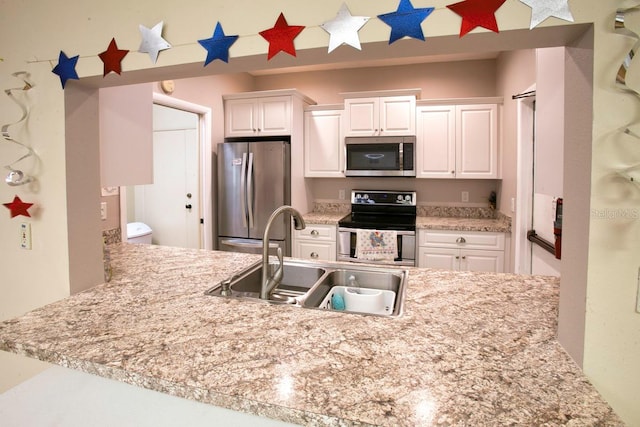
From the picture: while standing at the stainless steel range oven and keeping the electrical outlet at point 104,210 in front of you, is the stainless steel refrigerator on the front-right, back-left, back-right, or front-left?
front-right

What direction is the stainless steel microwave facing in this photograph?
toward the camera

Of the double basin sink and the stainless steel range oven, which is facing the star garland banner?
the stainless steel range oven

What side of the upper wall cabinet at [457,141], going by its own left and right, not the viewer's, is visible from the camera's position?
front

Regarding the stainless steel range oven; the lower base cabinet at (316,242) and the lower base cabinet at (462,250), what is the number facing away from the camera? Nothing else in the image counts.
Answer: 0

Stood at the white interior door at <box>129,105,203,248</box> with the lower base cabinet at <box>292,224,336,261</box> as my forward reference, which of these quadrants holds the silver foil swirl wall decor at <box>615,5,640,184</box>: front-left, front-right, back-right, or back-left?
front-right

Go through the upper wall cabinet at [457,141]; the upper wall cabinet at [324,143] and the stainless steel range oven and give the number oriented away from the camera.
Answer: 0

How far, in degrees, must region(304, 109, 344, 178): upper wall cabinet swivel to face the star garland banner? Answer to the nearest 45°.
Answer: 0° — it already faces it

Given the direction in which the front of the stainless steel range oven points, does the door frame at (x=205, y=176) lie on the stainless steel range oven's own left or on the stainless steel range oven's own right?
on the stainless steel range oven's own right

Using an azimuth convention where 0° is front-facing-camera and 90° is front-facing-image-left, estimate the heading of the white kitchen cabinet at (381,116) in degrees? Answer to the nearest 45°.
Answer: approximately 0°

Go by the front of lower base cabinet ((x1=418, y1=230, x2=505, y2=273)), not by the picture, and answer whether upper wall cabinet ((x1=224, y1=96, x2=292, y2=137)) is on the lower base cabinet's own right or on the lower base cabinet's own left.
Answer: on the lower base cabinet's own right

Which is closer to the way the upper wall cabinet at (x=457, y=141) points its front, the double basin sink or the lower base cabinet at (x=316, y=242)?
the double basin sink
